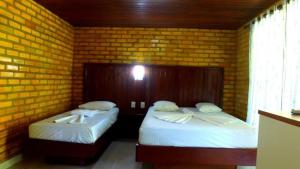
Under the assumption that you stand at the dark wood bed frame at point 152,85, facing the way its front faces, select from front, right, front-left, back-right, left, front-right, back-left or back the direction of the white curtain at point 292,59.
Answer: front-left

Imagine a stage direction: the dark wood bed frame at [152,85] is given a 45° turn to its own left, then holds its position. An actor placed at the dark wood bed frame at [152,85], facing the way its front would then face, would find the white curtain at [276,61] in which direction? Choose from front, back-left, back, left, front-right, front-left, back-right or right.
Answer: front

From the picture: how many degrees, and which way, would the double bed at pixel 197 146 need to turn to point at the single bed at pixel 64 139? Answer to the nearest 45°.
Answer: approximately 90° to its right

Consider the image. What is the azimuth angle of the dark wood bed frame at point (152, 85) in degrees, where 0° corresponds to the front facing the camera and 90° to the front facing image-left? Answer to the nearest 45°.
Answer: approximately 0°

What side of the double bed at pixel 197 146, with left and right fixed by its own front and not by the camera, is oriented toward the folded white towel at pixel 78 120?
right

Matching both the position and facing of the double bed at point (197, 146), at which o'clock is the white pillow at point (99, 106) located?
The white pillow is roughly at 4 o'clock from the double bed.

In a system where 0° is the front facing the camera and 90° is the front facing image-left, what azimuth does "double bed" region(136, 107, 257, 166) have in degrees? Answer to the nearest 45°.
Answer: approximately 0°

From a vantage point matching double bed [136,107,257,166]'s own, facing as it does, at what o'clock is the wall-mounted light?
The wall-mounted light is roughly at 5 o'clock from the double bed.
